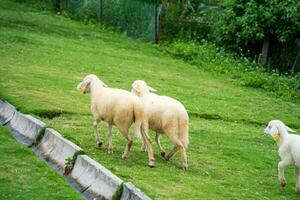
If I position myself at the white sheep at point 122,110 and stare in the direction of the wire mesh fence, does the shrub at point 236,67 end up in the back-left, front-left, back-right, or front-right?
front-right

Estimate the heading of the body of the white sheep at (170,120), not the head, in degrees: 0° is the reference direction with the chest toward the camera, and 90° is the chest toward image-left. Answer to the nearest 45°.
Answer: approximately 135°

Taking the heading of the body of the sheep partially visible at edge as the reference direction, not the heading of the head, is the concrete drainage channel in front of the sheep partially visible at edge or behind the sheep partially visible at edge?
in front

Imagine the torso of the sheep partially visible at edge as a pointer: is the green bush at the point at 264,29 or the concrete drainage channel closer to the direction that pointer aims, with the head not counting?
the concrete drainage channel

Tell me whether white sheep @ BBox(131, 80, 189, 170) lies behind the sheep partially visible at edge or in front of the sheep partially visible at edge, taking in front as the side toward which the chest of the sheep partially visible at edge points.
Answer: in front

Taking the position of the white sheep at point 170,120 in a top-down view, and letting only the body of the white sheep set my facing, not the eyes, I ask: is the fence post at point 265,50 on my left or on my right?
on my right

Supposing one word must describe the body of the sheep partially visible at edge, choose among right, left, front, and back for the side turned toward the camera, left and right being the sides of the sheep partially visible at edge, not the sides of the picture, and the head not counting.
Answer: left

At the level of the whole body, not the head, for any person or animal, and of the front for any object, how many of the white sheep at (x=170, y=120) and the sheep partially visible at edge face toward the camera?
0
